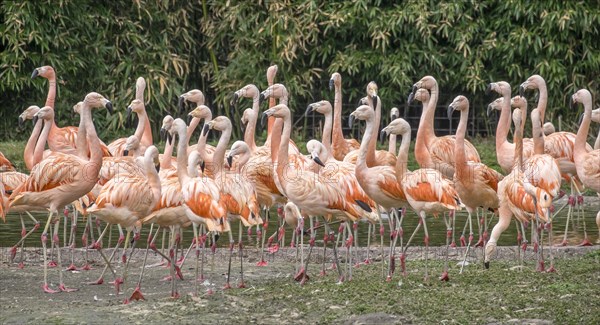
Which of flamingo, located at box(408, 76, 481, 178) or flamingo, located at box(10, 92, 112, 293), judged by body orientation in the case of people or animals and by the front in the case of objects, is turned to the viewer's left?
flamingo, located at box(408, 76, 481, 178)

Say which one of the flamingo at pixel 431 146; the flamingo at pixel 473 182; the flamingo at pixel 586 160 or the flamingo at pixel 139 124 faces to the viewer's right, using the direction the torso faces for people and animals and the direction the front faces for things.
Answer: the flamingo at pixel 139 124

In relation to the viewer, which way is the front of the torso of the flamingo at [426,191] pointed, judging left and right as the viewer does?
facing to the left of the viewer

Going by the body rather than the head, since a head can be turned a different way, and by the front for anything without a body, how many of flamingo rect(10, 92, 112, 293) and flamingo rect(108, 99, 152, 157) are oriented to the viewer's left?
0

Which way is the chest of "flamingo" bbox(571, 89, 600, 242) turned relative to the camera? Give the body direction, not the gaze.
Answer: to the viewer's left

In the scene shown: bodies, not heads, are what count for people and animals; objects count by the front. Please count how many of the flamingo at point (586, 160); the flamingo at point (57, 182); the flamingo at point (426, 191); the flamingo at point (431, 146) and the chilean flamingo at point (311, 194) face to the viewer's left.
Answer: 4

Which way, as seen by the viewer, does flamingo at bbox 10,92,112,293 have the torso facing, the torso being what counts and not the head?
to the viewer's right

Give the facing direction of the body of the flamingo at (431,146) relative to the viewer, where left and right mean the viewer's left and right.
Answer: facing to the left of the viewer

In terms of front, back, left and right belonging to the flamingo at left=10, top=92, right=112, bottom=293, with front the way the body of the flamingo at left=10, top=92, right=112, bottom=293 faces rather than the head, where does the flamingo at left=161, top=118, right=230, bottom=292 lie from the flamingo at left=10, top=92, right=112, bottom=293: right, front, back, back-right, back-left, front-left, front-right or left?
front-right

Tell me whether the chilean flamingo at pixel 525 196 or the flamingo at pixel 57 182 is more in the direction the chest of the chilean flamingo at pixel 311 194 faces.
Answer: the flamingo

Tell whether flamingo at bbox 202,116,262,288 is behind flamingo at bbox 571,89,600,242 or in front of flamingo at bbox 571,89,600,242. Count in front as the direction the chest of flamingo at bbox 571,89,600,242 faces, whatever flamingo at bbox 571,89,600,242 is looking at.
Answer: in front

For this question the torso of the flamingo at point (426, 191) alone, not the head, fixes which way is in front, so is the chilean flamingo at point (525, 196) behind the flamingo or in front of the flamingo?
behind
